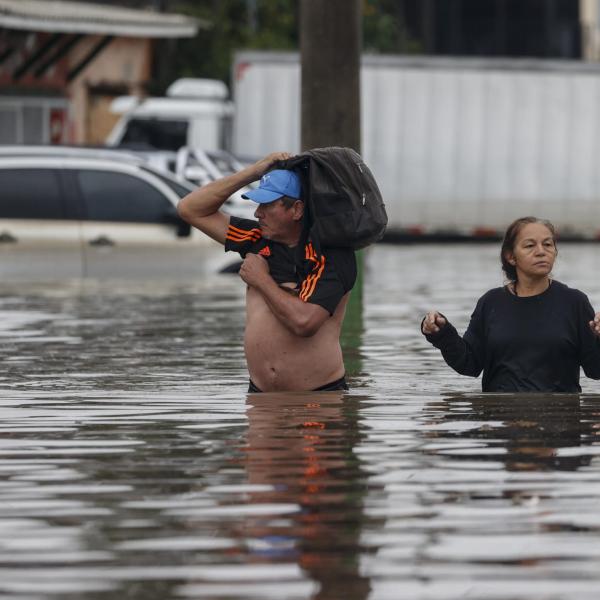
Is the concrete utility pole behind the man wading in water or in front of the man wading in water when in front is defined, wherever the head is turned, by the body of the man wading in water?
behind

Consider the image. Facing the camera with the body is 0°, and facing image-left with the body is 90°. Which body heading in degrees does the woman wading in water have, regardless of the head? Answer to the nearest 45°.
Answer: approximately 0°

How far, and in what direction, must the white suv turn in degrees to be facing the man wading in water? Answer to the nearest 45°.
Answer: approximately 90° to its right

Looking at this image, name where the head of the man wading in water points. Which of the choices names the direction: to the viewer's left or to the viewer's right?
to the viewer's left

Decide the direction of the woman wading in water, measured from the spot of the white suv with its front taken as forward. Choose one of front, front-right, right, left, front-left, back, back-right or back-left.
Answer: right

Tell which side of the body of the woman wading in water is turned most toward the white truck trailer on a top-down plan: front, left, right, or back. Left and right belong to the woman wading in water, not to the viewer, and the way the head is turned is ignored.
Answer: back

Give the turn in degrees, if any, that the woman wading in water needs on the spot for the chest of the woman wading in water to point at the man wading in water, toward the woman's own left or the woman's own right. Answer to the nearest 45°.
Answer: approximately 90° to the woman's own right

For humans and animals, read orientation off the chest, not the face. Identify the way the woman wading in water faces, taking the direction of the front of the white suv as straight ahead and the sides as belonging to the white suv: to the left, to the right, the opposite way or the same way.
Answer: to the right

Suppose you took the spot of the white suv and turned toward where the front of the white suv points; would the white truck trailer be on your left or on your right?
on your left

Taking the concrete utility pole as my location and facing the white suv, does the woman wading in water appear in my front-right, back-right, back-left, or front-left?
back-left

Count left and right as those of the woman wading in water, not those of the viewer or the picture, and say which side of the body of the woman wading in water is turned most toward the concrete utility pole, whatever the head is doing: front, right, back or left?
back

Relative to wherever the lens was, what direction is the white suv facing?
facing to the right of the viewer
